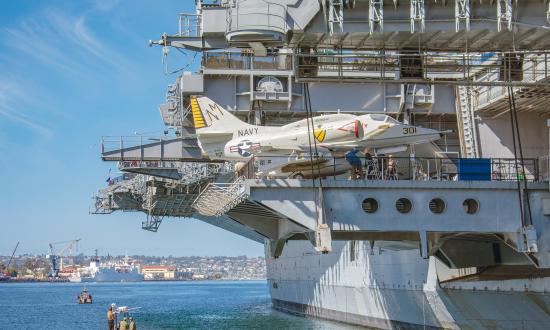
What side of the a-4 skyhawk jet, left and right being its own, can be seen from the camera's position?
right
